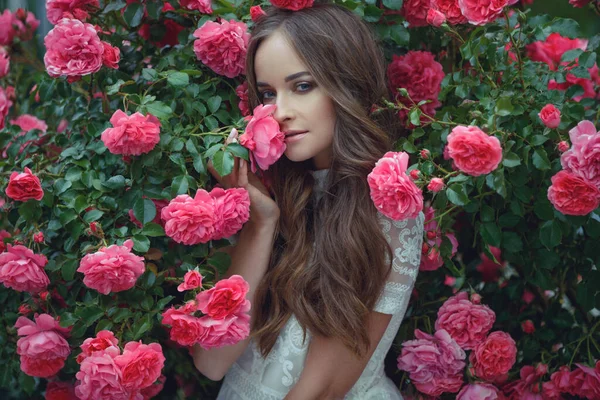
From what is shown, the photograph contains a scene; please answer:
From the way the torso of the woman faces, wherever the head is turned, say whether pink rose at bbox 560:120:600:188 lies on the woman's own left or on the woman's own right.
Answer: on the woman's own left

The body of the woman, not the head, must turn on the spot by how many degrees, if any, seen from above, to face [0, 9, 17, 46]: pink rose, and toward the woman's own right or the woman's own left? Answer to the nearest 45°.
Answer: approximately 90° to the woman's own right

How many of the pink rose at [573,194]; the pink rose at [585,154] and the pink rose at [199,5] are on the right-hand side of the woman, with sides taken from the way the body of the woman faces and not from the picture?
1

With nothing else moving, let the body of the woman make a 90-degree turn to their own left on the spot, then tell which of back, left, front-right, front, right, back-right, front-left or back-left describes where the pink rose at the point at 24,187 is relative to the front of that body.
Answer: back-right
